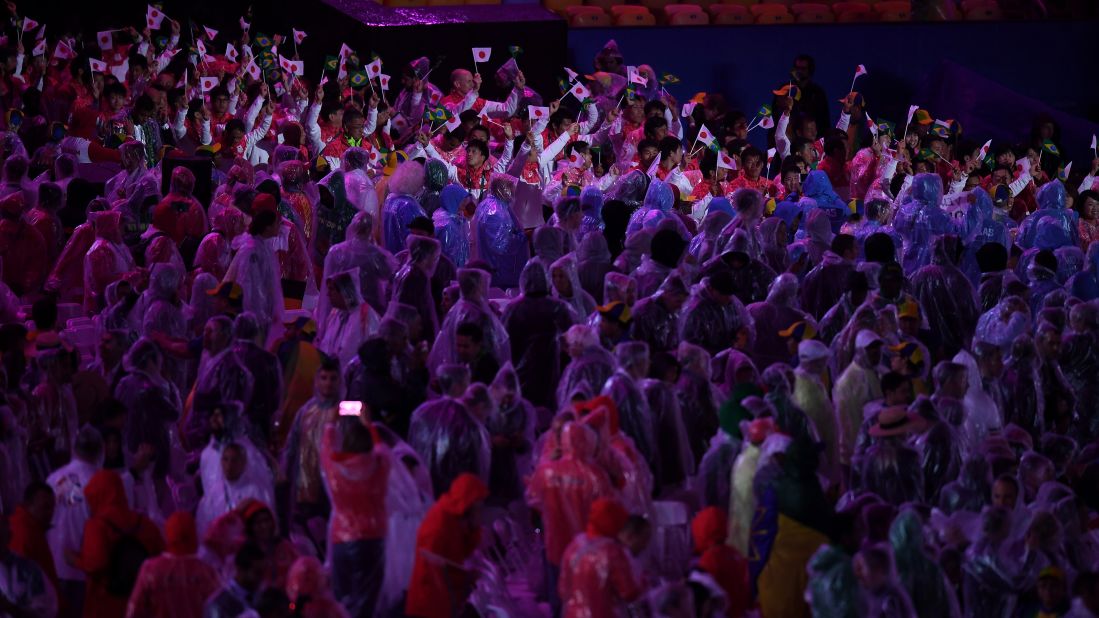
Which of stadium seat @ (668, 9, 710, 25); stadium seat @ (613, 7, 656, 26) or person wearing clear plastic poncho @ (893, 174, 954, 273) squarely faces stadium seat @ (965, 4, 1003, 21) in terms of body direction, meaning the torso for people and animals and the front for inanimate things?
the person wearing clear plastic poncho

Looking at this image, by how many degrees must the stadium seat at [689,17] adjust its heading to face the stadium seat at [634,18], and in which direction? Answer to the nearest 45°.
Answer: approximately 90° to its right

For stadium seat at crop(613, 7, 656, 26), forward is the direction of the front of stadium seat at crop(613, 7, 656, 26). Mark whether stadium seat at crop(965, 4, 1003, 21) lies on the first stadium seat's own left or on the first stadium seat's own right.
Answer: on the first stadium seat's own left

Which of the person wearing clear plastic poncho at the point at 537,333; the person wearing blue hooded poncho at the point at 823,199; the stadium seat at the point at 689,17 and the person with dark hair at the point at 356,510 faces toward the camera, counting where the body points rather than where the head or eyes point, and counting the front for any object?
the stadium seat

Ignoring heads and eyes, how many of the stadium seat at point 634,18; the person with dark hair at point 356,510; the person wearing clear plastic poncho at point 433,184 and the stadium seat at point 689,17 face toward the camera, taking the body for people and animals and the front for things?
2

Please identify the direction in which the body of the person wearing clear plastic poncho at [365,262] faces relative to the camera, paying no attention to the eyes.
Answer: away from the camera

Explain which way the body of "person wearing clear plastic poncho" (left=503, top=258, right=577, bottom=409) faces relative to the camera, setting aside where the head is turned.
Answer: away from the camera

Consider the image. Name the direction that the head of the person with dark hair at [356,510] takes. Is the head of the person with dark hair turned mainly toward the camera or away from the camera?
away from the camera

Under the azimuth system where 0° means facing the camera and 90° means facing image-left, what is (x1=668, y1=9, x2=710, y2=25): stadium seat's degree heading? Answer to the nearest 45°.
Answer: approximately 0°

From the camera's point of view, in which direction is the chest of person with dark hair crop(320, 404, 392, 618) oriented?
away from the camera

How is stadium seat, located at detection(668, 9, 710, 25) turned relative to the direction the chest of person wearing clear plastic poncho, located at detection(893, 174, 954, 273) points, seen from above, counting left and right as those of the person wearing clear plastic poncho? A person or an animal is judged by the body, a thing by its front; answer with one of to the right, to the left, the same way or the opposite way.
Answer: the opposite way

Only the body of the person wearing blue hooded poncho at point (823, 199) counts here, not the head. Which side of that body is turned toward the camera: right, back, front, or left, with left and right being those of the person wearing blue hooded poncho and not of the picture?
back
